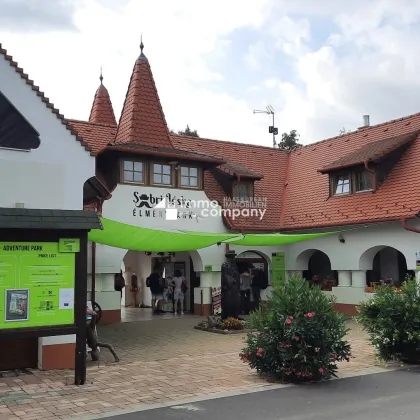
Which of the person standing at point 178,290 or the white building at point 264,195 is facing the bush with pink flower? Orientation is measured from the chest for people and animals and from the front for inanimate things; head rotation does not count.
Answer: the white building

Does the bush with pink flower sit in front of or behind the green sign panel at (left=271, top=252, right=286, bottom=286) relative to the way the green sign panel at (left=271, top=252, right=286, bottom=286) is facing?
in front

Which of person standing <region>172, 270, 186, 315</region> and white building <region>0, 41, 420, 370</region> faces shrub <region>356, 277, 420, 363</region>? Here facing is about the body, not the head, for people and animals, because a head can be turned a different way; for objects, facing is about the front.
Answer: the white building

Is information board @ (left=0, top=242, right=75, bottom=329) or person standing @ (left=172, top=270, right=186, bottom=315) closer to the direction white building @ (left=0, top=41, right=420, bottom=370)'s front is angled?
the information board

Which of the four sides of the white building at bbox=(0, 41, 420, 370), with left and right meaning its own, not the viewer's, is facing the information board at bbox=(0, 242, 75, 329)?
front

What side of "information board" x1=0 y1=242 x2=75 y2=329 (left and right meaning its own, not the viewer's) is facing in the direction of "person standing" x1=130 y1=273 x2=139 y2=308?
back

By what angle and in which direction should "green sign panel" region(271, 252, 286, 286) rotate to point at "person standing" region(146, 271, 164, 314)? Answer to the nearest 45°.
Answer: approximately 90° to its right

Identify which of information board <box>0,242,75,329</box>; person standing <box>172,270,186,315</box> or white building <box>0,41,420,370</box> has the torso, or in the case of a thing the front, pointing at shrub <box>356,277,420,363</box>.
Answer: the white building
